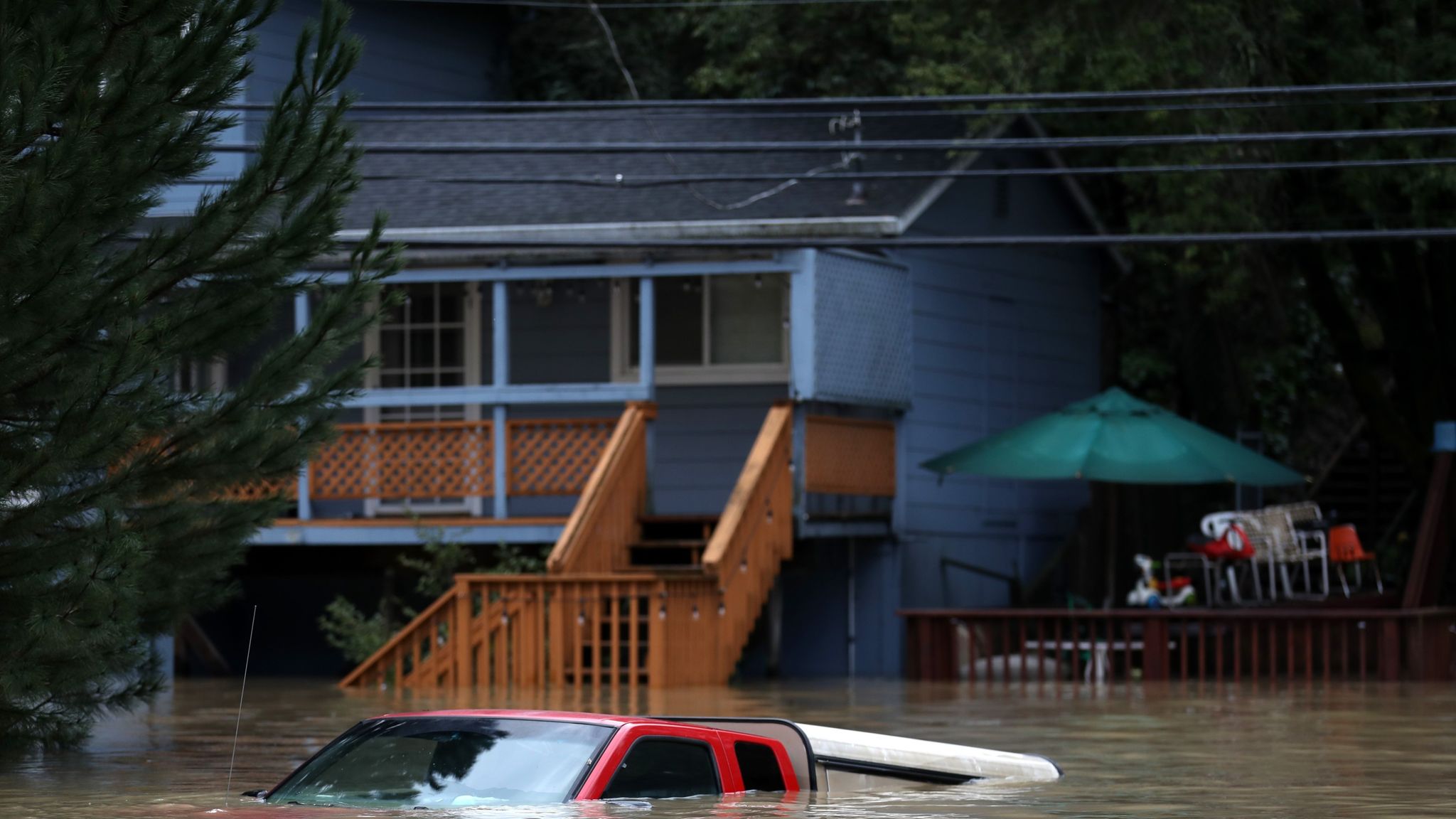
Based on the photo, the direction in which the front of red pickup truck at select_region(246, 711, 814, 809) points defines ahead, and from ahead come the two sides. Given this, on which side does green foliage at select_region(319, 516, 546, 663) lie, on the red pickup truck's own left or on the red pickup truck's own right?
on the red pickup truck's own right

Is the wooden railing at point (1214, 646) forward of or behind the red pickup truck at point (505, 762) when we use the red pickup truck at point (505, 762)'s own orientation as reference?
behind

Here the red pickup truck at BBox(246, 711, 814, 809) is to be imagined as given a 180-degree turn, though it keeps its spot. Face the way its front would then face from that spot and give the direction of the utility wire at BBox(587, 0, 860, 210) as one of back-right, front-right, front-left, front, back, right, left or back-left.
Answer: front-left

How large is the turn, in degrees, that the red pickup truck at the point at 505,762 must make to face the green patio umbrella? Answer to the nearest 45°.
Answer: approximately 180°

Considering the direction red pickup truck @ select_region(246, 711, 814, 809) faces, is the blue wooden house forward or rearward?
rearward

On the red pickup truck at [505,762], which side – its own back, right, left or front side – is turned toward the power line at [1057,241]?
back

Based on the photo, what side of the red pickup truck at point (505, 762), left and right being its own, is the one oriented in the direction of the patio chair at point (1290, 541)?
back

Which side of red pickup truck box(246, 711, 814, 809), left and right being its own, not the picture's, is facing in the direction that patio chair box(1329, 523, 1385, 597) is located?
back

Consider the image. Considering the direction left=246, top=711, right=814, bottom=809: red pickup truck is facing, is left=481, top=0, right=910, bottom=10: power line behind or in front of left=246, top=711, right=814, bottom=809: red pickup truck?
behind

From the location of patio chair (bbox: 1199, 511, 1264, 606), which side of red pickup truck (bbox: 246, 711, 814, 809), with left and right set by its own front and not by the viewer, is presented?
back

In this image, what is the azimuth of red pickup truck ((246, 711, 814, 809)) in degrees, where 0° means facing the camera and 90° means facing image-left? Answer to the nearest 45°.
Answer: approximately 45°
